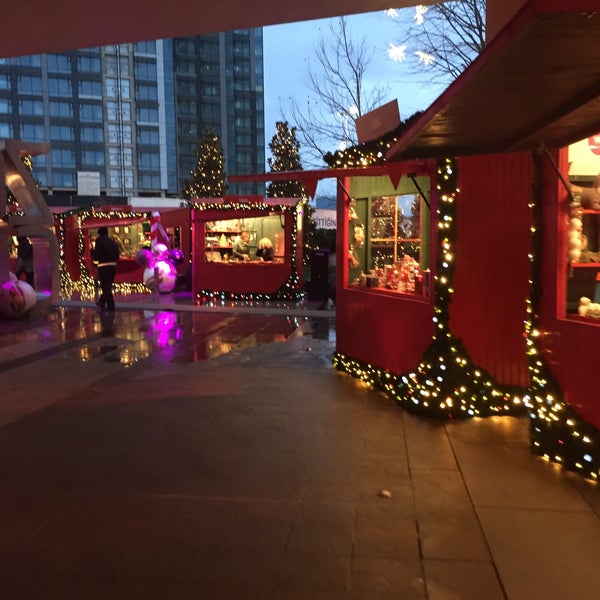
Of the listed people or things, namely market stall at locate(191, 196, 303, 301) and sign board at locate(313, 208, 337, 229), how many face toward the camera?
2

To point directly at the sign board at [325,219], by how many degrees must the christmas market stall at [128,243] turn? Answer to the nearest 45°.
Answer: approximately 90° to its left

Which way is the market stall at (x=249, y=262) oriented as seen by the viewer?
toward the camera

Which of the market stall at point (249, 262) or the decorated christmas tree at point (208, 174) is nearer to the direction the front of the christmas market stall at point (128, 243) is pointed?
the market stall

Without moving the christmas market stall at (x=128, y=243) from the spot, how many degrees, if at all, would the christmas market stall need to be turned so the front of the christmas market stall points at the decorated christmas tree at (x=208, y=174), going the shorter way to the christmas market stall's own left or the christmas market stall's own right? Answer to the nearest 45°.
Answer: approximately 135° to the christmas market stall's own left

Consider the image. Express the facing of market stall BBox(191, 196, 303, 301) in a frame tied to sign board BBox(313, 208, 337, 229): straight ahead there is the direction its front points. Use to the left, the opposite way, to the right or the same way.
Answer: the same way

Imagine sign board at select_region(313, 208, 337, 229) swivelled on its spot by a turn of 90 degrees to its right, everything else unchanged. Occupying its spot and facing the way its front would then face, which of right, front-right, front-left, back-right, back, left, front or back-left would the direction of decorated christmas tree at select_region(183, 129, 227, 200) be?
front-right

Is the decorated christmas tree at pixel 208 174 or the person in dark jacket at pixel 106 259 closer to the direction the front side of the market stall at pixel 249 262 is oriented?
the person in dark jacket

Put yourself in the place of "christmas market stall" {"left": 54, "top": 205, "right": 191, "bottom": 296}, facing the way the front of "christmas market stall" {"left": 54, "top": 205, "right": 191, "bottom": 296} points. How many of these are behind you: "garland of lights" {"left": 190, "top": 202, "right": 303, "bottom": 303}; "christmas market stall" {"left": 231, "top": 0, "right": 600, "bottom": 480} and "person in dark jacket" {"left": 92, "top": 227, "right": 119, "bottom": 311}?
0

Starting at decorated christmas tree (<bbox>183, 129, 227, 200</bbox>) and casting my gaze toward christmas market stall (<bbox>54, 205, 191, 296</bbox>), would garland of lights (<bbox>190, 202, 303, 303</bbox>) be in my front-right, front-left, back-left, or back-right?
front-left

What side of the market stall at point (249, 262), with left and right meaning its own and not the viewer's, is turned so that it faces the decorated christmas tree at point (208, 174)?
back

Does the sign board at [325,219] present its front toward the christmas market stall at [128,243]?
no

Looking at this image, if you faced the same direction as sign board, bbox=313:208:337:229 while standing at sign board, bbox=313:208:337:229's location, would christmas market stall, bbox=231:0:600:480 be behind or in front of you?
in front

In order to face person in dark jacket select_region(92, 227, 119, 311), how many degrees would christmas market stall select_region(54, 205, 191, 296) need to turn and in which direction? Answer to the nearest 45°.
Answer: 0° — it already faces them

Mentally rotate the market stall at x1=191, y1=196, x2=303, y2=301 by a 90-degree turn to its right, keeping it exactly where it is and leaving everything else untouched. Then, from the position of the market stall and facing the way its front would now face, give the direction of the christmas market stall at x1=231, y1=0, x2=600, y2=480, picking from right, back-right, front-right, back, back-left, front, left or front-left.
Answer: left

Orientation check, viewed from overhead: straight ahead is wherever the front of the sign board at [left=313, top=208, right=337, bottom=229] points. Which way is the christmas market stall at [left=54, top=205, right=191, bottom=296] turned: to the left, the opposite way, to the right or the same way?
the same way

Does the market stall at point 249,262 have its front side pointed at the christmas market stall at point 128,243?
no
